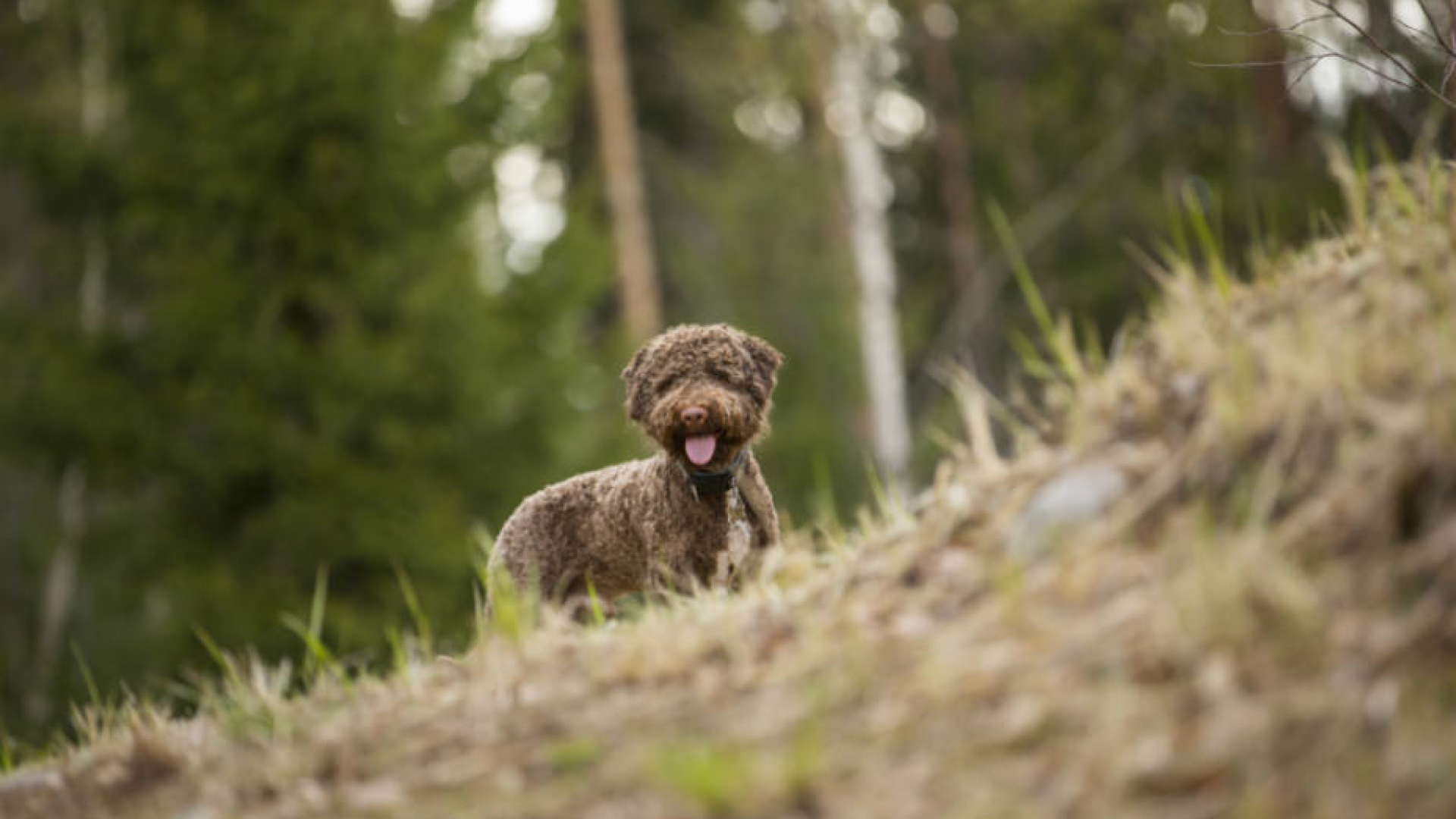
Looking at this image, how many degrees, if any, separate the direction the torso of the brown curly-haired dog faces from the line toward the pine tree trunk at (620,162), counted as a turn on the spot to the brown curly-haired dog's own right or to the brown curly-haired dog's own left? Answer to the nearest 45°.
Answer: approximately 135° to the brown curly-haired dog's own left

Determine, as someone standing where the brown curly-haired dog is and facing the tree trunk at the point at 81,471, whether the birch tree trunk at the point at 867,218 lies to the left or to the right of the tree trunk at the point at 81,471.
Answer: right

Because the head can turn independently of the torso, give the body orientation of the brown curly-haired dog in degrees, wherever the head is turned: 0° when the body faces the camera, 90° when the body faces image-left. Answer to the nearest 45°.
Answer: approximately 315°

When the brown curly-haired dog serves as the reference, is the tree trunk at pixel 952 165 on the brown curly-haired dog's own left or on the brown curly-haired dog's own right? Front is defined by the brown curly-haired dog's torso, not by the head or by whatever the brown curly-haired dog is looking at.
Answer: on the brown curly-haired dog's own left

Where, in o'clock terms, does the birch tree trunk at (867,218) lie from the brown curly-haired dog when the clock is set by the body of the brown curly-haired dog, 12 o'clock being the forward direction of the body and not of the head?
The birch tree trunk is roughly at 8 o'clock from the brown curly-haired dog.
